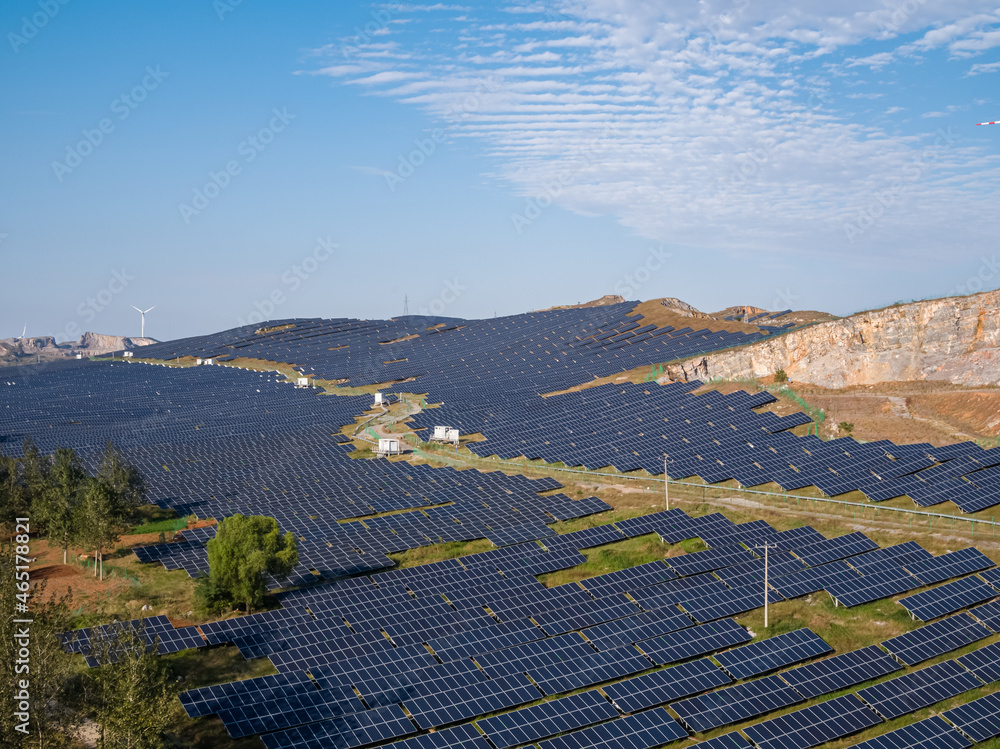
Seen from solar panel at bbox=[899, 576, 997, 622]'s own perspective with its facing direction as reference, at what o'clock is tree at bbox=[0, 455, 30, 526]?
The tree is roughly at 4 o'clock from the solar panel.

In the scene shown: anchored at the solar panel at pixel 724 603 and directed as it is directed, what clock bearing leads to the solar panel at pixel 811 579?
the solar panel at pixel 811 579 is roughly at 9 o'clock from the solar panel at pixel 724 603.

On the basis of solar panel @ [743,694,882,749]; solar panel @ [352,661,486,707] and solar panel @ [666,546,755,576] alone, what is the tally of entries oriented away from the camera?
0

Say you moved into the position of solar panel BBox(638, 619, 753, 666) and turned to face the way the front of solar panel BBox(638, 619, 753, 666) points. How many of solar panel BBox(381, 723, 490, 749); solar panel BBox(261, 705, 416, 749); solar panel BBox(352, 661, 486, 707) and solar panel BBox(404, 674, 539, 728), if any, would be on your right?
4

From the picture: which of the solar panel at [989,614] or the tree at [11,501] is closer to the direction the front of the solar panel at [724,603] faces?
the solar panel

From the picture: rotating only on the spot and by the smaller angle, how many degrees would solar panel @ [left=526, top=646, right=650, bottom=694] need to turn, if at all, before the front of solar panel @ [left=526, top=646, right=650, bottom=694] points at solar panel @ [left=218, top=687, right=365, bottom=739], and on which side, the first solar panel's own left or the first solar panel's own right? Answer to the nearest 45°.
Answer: approximately 90° to the first solar panel's own right

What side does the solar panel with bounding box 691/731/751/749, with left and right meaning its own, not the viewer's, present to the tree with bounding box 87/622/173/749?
right

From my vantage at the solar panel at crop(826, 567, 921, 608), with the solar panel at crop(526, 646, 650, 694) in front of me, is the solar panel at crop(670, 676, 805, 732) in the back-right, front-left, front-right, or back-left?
front-left

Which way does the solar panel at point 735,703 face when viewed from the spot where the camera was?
facing the viewer and to the right of the viewer

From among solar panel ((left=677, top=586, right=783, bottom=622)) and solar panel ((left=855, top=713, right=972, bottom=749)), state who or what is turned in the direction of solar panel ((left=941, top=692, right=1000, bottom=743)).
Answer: solar panel ((left=677, top=586, right=783, bottom=622))

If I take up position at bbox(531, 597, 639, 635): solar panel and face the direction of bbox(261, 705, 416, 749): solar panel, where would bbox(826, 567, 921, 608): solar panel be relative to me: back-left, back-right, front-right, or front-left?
back-left

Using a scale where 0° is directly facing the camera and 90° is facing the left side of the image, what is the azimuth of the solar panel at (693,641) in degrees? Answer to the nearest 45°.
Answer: approximately 315°

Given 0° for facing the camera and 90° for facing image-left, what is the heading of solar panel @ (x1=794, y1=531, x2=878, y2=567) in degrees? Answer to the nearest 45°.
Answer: approximately 315°

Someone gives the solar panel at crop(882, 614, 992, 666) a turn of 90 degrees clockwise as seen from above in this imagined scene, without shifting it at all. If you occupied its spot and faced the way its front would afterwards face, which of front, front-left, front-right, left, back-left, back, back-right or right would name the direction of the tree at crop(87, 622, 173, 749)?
front

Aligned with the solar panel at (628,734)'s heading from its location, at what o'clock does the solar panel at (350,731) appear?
the solar panel at (350,731) is roughly at 4 o'clock from the solar panel at (628,734).

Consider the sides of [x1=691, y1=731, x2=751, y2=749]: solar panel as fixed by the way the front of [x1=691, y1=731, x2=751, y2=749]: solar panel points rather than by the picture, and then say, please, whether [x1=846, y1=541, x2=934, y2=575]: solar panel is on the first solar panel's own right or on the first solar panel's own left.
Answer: on the first solar panel's own left

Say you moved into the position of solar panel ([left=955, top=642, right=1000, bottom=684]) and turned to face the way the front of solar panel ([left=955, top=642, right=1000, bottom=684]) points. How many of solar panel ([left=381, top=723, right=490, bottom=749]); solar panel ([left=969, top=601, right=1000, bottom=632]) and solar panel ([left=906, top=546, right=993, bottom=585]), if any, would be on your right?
1
